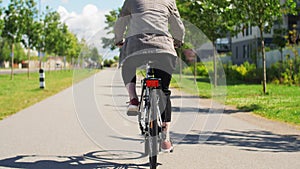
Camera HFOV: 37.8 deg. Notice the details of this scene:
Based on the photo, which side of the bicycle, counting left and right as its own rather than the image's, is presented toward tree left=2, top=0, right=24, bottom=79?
front

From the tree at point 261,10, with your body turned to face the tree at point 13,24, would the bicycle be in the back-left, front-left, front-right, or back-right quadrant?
back-left

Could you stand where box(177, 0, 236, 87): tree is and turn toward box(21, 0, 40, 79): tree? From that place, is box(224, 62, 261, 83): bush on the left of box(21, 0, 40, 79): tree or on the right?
right

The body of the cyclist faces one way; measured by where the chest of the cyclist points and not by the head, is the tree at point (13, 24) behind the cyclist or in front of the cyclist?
in front

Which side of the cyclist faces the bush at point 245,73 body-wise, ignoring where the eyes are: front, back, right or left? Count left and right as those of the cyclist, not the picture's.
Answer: front

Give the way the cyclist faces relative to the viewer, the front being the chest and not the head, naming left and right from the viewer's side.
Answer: facing away from the viewer

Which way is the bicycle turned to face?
away from the camera

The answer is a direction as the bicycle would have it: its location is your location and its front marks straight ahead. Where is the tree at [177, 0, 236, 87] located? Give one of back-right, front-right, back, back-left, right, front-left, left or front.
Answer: front
